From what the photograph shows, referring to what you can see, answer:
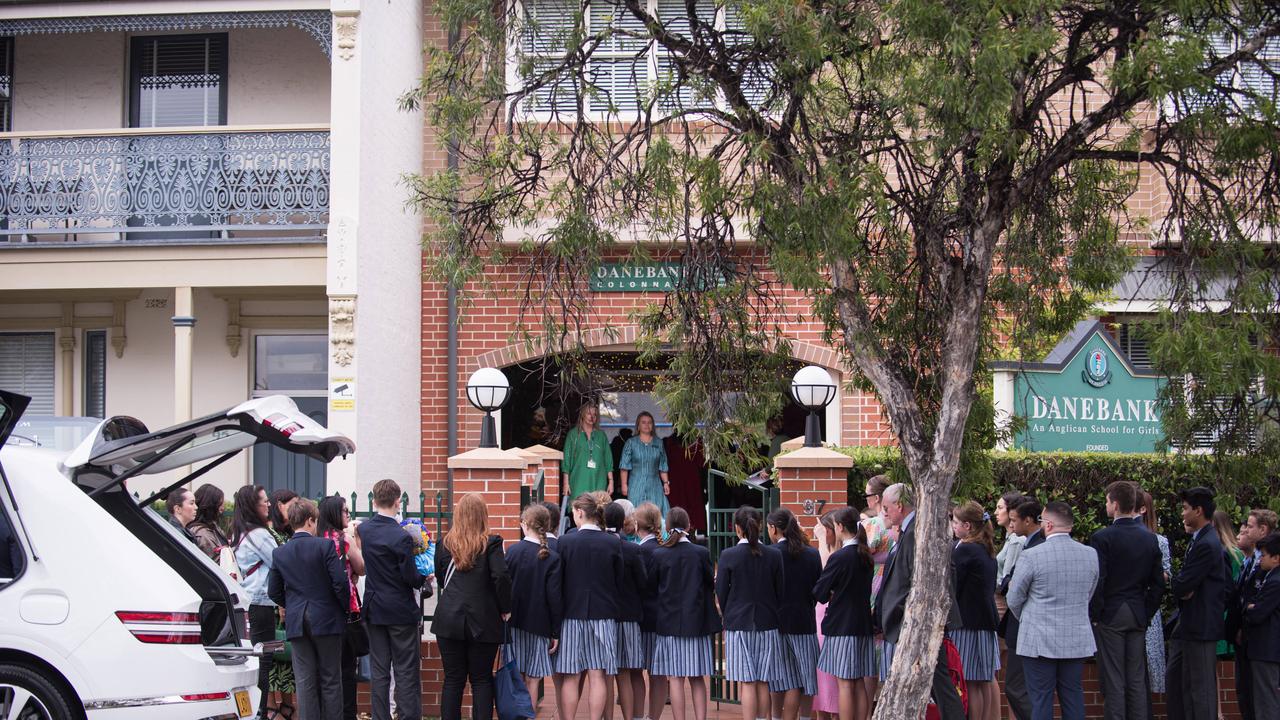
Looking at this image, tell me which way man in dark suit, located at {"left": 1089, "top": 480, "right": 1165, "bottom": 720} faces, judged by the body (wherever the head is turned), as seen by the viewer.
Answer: away from the camera

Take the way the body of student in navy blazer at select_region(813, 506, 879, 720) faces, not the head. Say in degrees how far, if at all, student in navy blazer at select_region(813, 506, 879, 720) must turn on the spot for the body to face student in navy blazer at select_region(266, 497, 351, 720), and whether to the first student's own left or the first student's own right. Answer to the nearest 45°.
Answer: approximately 45° to the first student's own left

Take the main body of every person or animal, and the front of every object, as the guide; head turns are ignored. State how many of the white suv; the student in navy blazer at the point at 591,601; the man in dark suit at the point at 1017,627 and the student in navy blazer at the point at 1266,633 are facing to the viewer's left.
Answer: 3

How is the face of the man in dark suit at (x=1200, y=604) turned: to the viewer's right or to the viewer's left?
to the viewer's left

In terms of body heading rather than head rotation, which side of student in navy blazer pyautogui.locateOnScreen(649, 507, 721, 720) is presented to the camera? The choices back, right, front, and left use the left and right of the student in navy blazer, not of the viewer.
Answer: back

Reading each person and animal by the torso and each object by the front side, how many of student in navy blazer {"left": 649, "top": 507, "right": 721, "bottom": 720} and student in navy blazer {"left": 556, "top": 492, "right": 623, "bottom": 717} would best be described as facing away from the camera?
2

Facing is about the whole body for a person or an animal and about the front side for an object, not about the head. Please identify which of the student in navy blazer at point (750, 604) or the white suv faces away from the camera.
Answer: the student in navy blazer

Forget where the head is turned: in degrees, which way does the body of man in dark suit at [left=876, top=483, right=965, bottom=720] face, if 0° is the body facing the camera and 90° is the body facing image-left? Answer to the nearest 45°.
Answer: approximately 90°

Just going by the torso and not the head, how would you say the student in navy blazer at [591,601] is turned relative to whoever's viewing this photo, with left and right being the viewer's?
facing away from the viewer

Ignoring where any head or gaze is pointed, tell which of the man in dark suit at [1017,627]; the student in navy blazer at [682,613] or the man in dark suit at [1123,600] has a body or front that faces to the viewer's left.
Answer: the man in dark suit at [1017,627]

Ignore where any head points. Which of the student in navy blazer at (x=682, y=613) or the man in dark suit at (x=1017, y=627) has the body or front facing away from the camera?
the student in navy blazer

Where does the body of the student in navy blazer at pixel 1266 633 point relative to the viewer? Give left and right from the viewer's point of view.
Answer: facing to the left of the viewer

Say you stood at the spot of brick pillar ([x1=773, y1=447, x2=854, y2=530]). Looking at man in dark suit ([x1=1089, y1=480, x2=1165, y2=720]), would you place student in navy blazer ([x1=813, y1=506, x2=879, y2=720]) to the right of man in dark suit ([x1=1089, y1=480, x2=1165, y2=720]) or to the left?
right
